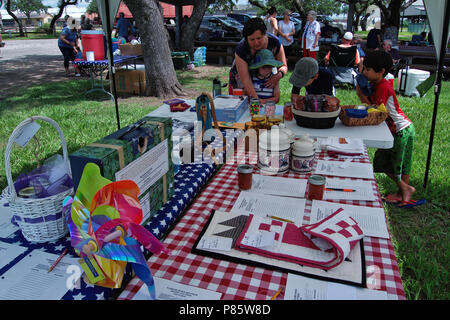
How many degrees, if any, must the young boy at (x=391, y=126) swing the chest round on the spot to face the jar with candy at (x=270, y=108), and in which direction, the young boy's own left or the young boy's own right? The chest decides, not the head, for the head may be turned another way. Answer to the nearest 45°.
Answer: approximately 45° to the young boy's own left

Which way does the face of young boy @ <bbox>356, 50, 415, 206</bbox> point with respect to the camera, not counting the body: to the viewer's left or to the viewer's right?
to the viewer's left

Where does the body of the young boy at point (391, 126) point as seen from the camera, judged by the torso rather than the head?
to the viewer's left

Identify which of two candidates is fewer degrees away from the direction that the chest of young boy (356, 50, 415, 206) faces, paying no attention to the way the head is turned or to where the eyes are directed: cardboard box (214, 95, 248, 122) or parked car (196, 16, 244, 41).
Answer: the cardboard box

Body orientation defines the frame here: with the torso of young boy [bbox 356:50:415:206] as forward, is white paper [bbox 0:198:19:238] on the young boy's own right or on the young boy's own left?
on the young boy's own left

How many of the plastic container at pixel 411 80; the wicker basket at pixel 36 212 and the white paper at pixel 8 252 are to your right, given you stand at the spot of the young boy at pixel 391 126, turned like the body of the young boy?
1

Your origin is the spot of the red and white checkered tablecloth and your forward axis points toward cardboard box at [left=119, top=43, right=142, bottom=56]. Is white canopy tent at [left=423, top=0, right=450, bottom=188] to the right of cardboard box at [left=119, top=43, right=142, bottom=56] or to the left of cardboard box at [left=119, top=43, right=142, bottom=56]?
right

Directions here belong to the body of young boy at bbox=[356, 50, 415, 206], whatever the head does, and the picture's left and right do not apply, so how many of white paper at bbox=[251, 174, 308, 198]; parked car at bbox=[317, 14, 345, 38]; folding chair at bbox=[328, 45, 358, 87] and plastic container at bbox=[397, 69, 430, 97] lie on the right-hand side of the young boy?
3

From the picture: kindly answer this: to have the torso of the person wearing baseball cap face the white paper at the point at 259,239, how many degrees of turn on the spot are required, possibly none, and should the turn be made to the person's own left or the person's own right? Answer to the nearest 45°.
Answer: approximately 45° to the person's own left

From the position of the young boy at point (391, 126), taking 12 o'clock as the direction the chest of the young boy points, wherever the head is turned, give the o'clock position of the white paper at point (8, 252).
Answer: The white paper is roughly at 10 o'clock from the young boy.

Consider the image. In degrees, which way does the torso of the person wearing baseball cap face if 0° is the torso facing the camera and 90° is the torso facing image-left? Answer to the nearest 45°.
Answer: approximately 45°

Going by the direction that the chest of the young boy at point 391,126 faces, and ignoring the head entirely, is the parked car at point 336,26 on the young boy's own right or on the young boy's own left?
on the young boy's own right
